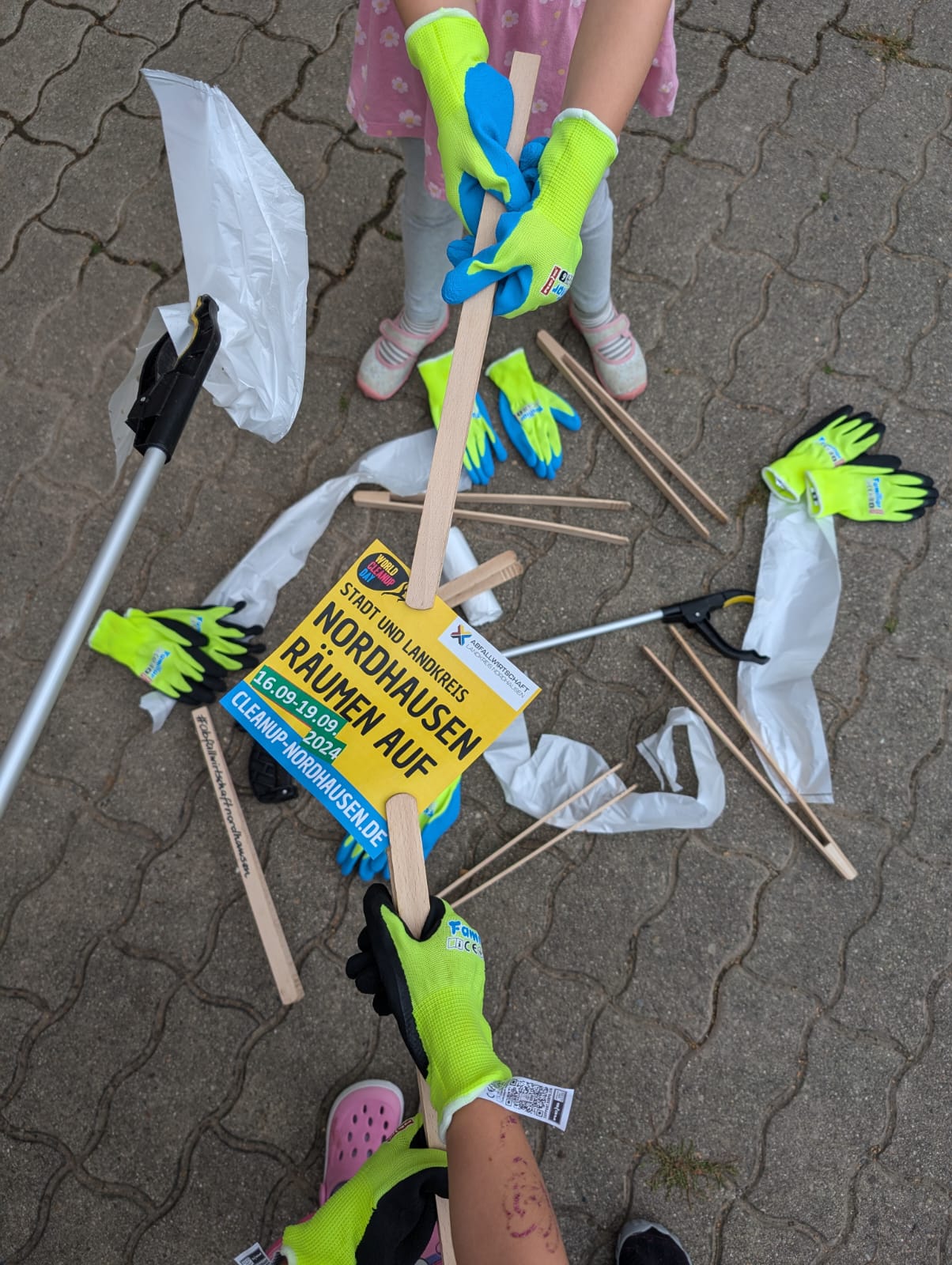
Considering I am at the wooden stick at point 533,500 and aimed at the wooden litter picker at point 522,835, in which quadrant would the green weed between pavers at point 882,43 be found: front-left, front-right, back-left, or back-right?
back-left

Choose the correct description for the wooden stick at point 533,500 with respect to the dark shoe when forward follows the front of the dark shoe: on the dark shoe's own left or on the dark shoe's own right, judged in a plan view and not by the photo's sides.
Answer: on the dark shoe's own left

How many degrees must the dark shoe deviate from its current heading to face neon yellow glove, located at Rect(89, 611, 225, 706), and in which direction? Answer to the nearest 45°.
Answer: approximately 90° to its left

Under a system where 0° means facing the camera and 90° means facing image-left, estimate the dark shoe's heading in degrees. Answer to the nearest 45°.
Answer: approximately 180°

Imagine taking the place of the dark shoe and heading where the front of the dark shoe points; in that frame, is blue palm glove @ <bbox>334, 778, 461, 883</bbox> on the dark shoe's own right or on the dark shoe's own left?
on the dark shoe's own left
